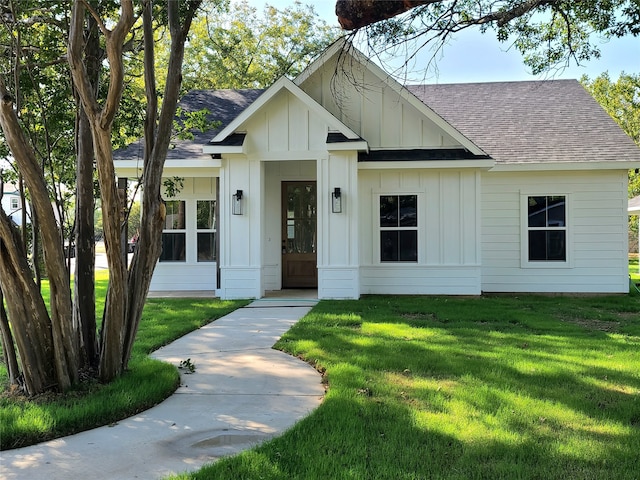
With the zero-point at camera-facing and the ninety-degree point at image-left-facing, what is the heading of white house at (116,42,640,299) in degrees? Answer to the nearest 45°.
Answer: approximately 0°

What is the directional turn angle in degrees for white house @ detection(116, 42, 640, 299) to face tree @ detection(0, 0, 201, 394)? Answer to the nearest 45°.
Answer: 0° — it already faces it

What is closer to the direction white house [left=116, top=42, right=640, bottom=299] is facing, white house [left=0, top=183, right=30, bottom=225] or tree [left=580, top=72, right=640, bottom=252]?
the white house

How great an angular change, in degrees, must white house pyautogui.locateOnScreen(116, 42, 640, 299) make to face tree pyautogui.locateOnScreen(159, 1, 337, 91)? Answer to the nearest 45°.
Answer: approximately 180°

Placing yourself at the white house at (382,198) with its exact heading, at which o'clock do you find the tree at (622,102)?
The tree is roughly at 7 o'clock from the white house.

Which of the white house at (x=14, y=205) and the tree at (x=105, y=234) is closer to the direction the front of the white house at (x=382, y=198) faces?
the tree

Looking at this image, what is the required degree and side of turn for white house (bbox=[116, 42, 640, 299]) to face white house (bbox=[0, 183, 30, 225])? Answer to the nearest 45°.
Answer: approximately 90° to its right
